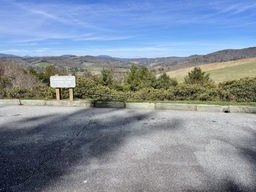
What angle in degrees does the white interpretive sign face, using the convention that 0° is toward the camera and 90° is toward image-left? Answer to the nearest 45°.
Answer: approximately 0°

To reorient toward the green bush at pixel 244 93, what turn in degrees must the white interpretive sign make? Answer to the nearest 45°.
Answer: approximately 90° to its left
